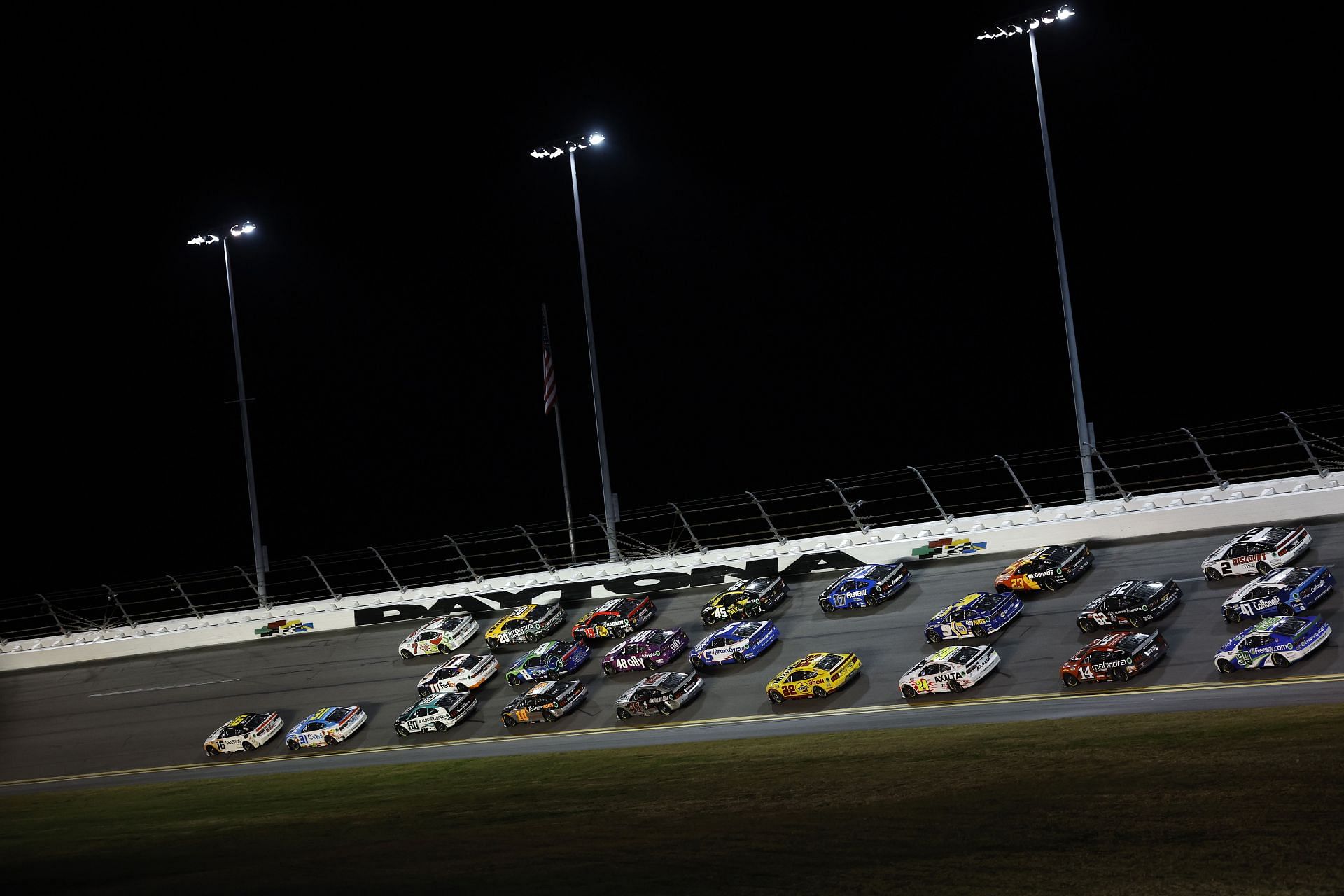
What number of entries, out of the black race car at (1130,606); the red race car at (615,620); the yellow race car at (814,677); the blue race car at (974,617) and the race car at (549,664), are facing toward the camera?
0

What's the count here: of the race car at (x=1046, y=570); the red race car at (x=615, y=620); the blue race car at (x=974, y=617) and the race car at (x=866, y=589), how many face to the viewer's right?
0

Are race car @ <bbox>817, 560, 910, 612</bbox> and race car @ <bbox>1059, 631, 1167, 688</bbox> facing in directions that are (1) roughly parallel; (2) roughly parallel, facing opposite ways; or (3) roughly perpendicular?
roughly parallel

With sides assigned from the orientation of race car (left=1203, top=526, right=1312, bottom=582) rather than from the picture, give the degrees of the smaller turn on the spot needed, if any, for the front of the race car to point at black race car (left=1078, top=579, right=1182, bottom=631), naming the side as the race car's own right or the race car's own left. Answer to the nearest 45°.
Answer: approximately 90° to the race car's own left

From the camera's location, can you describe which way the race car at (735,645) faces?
facing away from the viewer and to the left of the viewer

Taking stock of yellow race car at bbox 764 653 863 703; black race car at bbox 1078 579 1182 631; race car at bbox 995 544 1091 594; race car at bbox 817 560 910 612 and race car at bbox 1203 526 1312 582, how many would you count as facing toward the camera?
0

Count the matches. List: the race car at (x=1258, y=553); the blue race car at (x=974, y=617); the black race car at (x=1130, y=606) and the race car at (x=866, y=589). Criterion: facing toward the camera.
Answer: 0

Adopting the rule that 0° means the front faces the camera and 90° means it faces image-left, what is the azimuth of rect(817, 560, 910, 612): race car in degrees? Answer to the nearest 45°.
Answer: approximately 135°

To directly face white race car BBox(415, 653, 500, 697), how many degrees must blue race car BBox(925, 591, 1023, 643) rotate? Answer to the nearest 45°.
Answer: approximately 45° to its left

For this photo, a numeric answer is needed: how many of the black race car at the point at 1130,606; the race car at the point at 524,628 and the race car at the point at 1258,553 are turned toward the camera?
0

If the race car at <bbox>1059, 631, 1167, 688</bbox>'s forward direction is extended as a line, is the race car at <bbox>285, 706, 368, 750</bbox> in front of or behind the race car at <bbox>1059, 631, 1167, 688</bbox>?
in front
